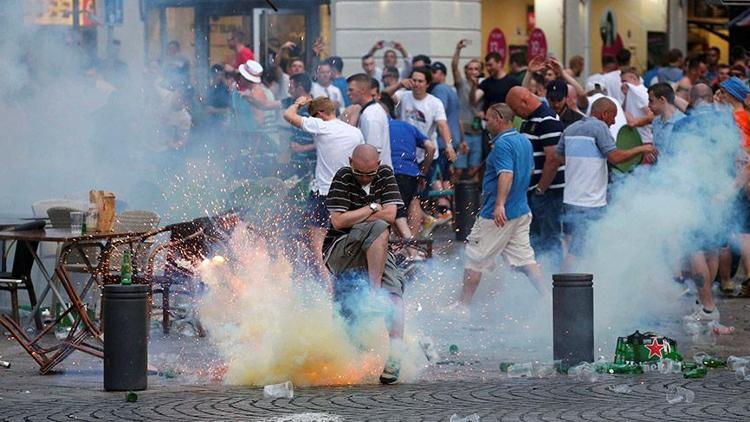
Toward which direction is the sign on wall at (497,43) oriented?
toward the camera

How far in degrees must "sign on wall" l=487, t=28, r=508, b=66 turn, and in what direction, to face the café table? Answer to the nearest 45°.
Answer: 0° — it already faces it

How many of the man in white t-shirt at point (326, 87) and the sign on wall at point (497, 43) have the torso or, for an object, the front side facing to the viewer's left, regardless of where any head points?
0

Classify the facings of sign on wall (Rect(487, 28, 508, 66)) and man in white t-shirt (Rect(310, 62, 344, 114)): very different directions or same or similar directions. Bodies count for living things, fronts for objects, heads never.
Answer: same or similar directions

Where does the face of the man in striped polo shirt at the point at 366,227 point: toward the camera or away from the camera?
toward the camera

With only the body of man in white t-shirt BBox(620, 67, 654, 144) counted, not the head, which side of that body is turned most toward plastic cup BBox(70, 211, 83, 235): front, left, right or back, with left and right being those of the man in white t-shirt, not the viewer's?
front

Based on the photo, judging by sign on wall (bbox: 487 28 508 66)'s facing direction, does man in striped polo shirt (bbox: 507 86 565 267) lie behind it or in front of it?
in front

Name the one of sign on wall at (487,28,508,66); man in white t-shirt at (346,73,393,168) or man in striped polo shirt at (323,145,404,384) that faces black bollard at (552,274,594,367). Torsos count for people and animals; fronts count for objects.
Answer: the sign on wall

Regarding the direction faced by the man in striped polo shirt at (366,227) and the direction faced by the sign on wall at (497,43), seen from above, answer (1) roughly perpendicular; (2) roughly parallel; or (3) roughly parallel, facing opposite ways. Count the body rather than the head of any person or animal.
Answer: roughly parallel

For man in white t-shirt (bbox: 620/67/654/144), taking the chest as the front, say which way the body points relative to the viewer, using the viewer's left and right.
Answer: facing the viewer and to the left of the viewer

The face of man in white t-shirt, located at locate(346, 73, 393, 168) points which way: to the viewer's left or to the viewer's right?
to the viewer's left

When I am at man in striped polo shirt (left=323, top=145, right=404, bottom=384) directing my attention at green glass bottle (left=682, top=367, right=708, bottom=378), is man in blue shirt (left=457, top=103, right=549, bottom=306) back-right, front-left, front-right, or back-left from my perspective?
front-left

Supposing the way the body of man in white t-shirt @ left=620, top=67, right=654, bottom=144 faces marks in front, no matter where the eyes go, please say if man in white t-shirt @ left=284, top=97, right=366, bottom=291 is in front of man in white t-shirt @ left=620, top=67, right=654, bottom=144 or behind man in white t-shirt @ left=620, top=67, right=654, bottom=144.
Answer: in front

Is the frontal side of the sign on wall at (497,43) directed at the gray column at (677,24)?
no

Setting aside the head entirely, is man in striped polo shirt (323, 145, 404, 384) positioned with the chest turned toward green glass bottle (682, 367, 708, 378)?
no

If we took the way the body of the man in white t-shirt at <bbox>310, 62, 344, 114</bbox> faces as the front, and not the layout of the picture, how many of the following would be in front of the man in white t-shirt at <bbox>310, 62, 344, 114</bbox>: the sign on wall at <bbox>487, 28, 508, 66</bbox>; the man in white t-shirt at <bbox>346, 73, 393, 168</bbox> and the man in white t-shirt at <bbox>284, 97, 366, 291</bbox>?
2

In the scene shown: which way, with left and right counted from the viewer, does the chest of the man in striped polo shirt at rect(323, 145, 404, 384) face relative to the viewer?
facing the viewer
